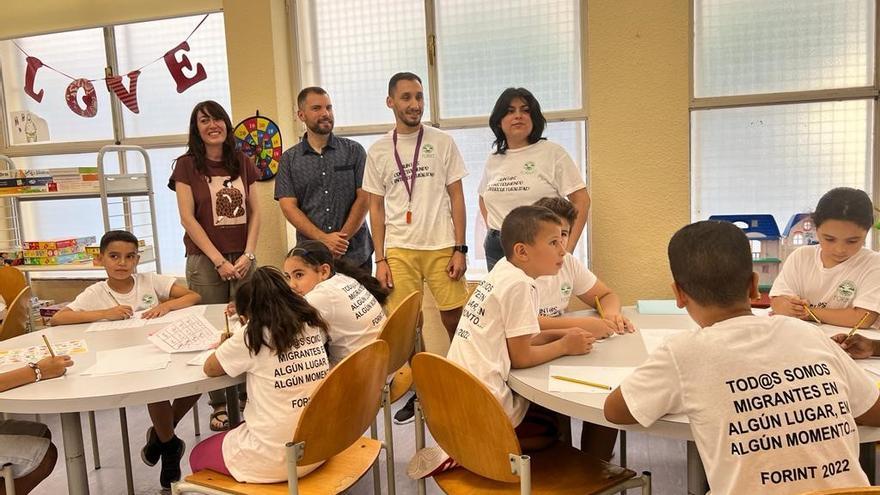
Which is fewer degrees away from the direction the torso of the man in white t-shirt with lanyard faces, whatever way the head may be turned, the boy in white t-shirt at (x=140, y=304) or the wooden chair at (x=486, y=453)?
the wooden chair

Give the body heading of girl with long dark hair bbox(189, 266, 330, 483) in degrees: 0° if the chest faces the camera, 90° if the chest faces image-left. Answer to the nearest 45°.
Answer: approximately 135°

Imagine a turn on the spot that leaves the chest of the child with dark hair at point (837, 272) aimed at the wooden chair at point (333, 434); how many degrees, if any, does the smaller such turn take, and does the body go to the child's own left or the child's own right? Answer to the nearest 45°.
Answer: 0° — they already face it

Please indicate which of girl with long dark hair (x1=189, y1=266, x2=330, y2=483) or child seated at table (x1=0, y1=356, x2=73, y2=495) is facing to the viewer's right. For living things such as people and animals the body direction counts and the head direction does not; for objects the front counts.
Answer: the child seated at table

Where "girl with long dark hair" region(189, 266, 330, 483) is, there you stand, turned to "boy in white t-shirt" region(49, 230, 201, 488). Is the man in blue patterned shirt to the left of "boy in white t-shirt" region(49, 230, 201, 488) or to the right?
right

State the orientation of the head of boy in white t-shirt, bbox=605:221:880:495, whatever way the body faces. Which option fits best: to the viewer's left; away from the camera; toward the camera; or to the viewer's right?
away from the camera
